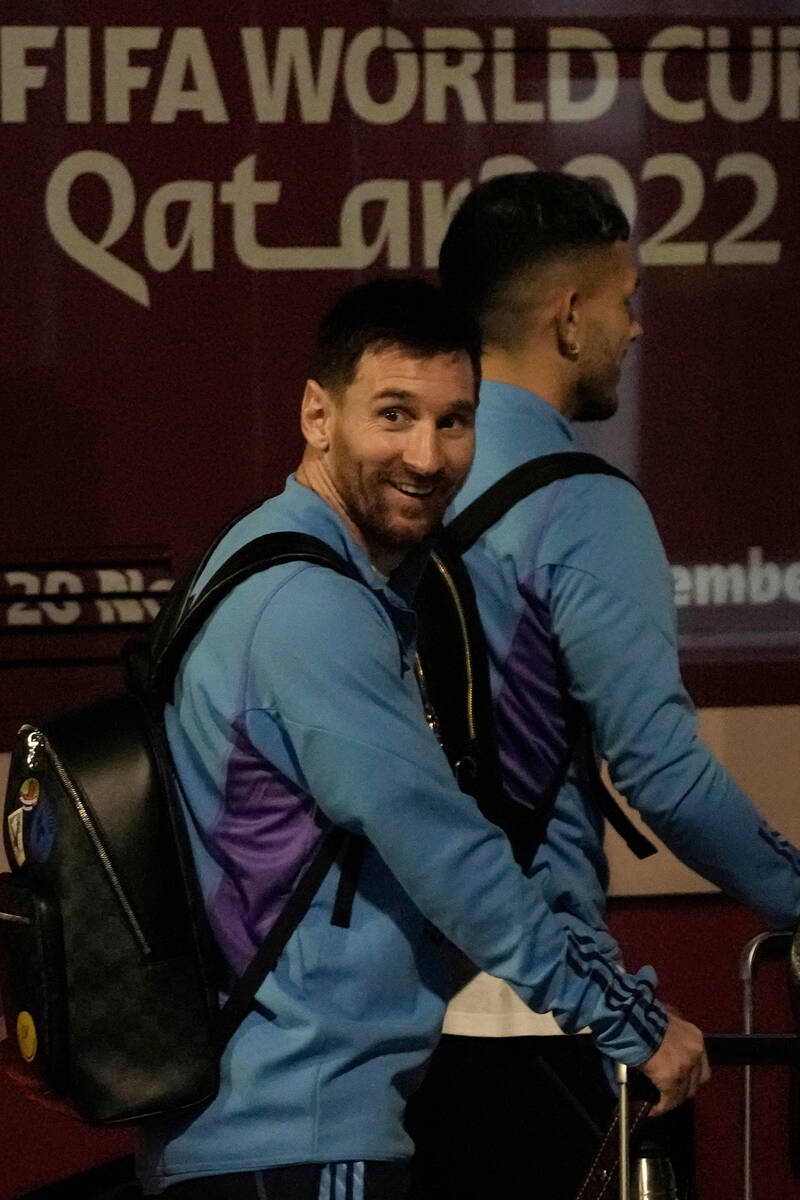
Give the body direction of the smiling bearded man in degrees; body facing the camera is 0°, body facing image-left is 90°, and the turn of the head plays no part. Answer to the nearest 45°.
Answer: approximately 270°

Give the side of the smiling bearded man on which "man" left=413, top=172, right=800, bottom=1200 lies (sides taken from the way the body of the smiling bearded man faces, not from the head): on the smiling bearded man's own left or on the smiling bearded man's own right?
on the smiling bearded man's own left
